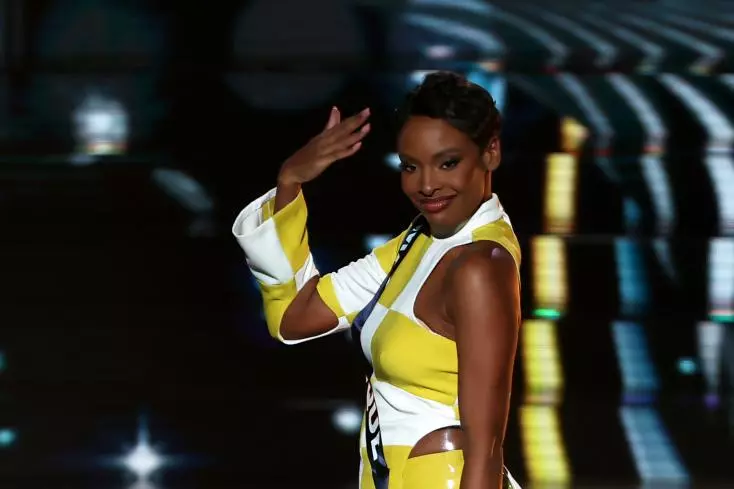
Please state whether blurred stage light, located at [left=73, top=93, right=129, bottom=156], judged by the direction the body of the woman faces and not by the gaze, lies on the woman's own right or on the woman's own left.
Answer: on the woman's own right

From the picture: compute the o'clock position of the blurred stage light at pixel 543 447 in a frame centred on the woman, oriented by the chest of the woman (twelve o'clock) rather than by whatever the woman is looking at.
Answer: The blurred stage light is roughly at 5 o'clock from the woman.

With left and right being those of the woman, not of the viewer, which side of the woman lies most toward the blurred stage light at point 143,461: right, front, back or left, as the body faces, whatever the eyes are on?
right

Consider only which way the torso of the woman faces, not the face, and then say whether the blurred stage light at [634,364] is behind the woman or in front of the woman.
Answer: behind

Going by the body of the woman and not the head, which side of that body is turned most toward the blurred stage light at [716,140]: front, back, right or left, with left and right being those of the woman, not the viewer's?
back

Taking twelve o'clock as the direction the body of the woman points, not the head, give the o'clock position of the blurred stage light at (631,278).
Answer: The blurred stage light is roughly at 5 o'clock from the woman.

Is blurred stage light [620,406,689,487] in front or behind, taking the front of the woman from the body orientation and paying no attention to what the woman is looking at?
behind

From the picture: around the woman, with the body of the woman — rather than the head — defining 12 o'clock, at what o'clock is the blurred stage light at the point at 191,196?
The blurred stage light is roughly at 4 o'clock from the woman.
